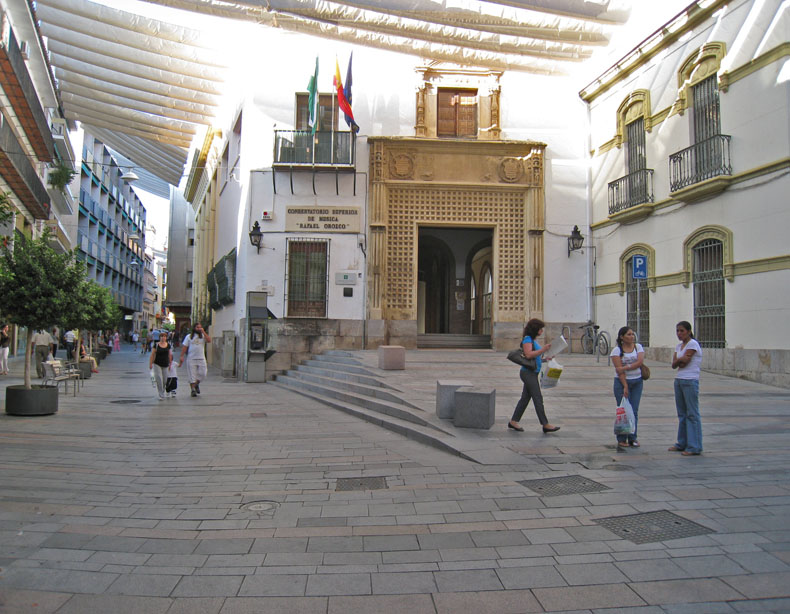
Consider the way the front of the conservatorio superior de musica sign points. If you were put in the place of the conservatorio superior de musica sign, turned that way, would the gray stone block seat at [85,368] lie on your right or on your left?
on your right

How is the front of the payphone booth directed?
toward the camera

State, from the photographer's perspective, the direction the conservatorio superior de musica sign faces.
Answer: facing the viewer

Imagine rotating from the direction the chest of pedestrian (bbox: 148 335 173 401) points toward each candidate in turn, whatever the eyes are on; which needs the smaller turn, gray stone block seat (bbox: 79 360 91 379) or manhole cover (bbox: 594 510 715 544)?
the manhole cover

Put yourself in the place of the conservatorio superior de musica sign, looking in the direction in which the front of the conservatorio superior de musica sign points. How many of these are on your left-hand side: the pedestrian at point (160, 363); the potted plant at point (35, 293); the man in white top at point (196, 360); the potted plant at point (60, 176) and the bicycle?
1

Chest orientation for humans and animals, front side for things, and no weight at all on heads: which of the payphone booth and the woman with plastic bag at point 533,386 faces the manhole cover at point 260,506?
the payphone booth

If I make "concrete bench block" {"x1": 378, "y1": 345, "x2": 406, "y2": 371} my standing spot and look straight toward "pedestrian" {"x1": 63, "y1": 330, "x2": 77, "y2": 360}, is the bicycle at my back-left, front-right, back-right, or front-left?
back-right

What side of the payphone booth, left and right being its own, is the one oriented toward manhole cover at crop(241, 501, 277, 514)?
front

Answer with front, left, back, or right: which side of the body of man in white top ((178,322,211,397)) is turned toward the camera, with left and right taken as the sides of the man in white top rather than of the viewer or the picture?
front

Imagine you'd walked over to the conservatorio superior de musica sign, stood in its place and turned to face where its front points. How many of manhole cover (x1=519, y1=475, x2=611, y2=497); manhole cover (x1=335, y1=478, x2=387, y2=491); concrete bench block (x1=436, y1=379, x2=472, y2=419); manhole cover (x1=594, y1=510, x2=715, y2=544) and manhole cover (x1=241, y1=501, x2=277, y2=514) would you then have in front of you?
5

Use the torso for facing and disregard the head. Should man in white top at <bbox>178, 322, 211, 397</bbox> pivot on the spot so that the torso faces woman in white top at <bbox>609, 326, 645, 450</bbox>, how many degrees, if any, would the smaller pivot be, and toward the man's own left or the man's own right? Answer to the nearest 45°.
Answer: approximately 45° to the man's own left

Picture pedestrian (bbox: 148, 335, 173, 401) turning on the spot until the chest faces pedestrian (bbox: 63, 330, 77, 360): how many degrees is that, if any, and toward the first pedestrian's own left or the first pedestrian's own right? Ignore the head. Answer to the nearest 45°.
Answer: approximately 180°

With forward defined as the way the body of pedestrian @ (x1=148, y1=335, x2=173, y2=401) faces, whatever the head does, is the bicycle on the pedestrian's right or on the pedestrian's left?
on the pedestrian's left

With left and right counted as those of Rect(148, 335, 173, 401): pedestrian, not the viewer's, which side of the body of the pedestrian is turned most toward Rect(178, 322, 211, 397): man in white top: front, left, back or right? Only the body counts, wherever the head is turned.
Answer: left
